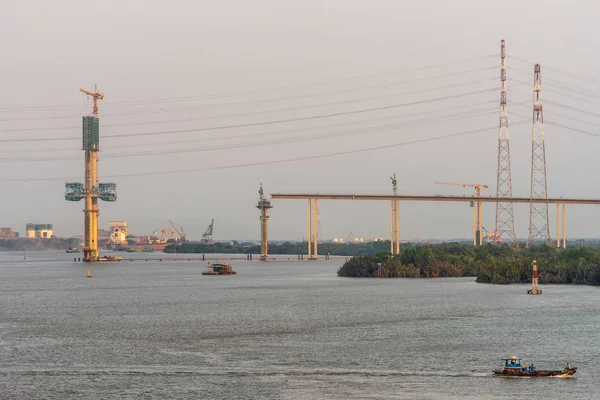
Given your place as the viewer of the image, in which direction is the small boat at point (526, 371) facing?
facing to the right of the viewer
